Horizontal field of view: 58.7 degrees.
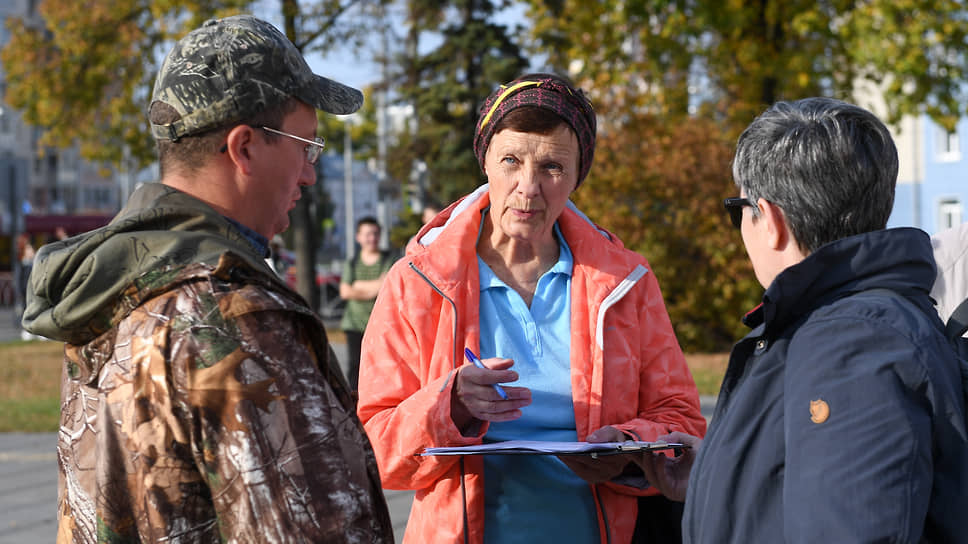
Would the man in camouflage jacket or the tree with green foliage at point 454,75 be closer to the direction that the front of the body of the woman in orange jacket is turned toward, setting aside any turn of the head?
the man in camouflage jacket

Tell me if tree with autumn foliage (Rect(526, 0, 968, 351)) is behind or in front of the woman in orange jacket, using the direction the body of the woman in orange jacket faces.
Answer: behind

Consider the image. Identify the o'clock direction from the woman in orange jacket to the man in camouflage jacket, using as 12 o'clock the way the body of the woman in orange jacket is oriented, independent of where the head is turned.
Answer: The man in camouflage jacket is roughly at 1 o'clock from the woman in orange jacket.

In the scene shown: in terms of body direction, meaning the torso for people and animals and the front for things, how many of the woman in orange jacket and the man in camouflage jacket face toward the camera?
1

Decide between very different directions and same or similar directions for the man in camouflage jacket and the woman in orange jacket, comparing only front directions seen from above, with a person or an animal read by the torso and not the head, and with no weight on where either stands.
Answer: very different directions

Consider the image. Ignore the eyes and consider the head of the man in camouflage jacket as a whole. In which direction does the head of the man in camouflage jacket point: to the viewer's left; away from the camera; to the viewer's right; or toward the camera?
to the viewer's right

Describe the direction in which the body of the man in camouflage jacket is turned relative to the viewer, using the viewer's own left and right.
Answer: facing away from the viewer and to the right of the viewer

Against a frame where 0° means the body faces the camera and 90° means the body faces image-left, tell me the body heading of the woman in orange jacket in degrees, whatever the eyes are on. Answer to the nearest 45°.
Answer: approximately 0°

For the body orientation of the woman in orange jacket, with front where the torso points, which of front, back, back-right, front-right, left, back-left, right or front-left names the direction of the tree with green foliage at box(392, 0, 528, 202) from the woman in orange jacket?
back
